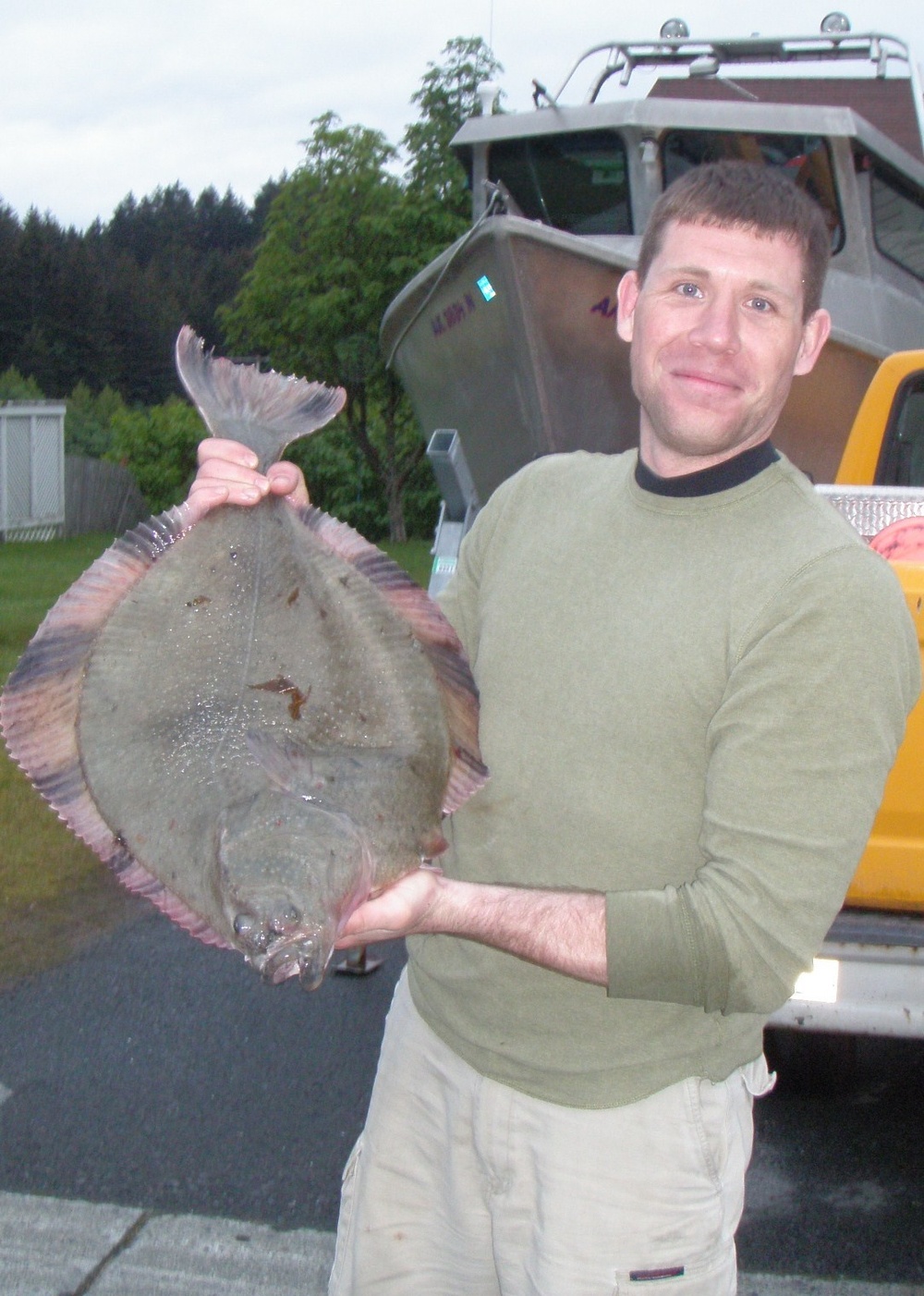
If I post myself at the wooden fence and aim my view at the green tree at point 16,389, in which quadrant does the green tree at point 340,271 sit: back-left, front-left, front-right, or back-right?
back-right

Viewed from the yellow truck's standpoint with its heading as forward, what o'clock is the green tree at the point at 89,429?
The green tree is roughly at 11 o'clock from the yellow truck.

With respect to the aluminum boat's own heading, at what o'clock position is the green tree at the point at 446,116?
The green tree is roughly at 4 o'clock from the aluminum boat.

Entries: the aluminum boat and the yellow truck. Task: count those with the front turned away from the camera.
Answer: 1

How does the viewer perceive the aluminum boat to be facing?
facing the viewer and to the left of the viewer

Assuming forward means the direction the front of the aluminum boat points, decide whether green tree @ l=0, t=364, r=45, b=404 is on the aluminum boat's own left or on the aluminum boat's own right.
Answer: on the aluminum boat's own right

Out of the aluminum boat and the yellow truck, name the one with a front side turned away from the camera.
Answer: the yellow truck

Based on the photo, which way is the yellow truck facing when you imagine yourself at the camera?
facing away from the viewer

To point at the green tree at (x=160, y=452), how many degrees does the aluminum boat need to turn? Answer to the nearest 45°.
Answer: approximately 90° to its right

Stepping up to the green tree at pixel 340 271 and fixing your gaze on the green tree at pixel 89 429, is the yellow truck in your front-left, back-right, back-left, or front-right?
back-left

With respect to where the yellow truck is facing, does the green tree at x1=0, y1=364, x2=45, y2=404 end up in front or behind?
in front
